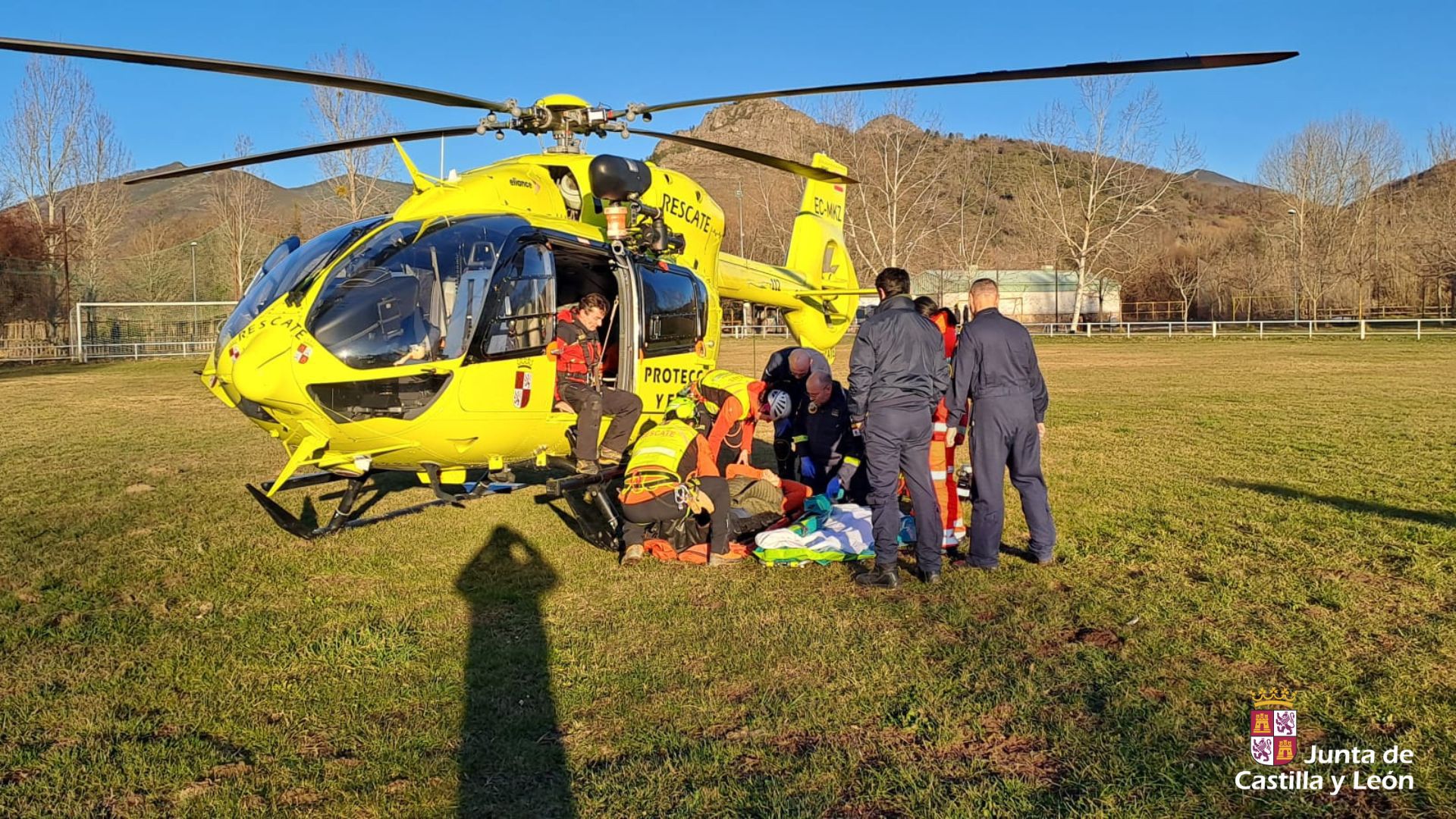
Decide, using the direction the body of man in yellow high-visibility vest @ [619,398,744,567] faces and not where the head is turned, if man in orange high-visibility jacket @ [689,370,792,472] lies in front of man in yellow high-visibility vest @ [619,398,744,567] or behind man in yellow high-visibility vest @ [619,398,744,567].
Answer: in front

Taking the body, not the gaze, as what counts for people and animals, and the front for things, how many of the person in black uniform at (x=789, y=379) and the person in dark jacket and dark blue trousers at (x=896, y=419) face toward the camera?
1

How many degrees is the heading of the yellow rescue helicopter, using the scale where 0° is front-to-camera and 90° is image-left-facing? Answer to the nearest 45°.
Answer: approximately 45°

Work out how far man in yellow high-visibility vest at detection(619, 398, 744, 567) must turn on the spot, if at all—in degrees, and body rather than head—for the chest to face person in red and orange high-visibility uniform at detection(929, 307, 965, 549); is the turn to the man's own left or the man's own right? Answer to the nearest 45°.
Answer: approximately 45° to the man's own right

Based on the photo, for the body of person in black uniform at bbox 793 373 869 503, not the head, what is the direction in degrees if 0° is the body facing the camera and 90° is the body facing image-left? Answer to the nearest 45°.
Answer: approximately 45°

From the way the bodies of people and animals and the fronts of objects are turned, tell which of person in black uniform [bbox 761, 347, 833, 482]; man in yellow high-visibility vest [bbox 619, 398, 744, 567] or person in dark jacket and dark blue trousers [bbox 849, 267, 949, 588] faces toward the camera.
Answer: the person in black uniform

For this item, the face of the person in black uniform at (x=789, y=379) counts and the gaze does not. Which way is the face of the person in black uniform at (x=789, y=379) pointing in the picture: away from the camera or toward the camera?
toward the camera

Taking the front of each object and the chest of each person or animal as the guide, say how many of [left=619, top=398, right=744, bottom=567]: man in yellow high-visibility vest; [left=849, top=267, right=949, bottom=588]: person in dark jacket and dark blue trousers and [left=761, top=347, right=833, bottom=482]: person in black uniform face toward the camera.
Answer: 1

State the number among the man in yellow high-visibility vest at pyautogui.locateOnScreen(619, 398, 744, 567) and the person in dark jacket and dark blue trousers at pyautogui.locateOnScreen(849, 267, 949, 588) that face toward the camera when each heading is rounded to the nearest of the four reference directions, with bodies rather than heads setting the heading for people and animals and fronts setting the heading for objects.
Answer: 0

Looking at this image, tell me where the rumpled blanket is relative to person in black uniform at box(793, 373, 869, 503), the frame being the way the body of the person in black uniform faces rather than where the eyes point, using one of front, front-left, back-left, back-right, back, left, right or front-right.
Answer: front-left

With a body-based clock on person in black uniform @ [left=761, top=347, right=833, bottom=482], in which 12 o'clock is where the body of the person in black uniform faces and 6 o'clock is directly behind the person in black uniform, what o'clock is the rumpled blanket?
The rumpled blanket is roughly at 12 o'clock from the person in black uniform.

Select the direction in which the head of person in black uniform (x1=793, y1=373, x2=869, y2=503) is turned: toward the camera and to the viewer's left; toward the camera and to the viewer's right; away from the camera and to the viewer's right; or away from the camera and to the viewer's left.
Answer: toward the camera and to the viewer's left

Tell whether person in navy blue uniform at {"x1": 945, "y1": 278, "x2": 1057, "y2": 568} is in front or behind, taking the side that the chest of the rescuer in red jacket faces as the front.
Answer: in front

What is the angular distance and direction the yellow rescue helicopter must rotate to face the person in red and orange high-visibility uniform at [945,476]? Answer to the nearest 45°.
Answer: approximately 135° to its left

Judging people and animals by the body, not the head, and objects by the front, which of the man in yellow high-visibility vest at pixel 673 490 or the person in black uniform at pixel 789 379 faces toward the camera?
the person in black uniform

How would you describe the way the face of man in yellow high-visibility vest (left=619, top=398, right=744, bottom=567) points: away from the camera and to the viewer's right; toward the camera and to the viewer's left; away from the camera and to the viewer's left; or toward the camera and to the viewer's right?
away from the camera and to the viewer's right

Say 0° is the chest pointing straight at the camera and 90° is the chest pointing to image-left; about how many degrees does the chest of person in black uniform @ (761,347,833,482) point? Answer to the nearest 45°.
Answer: approximately 0°
